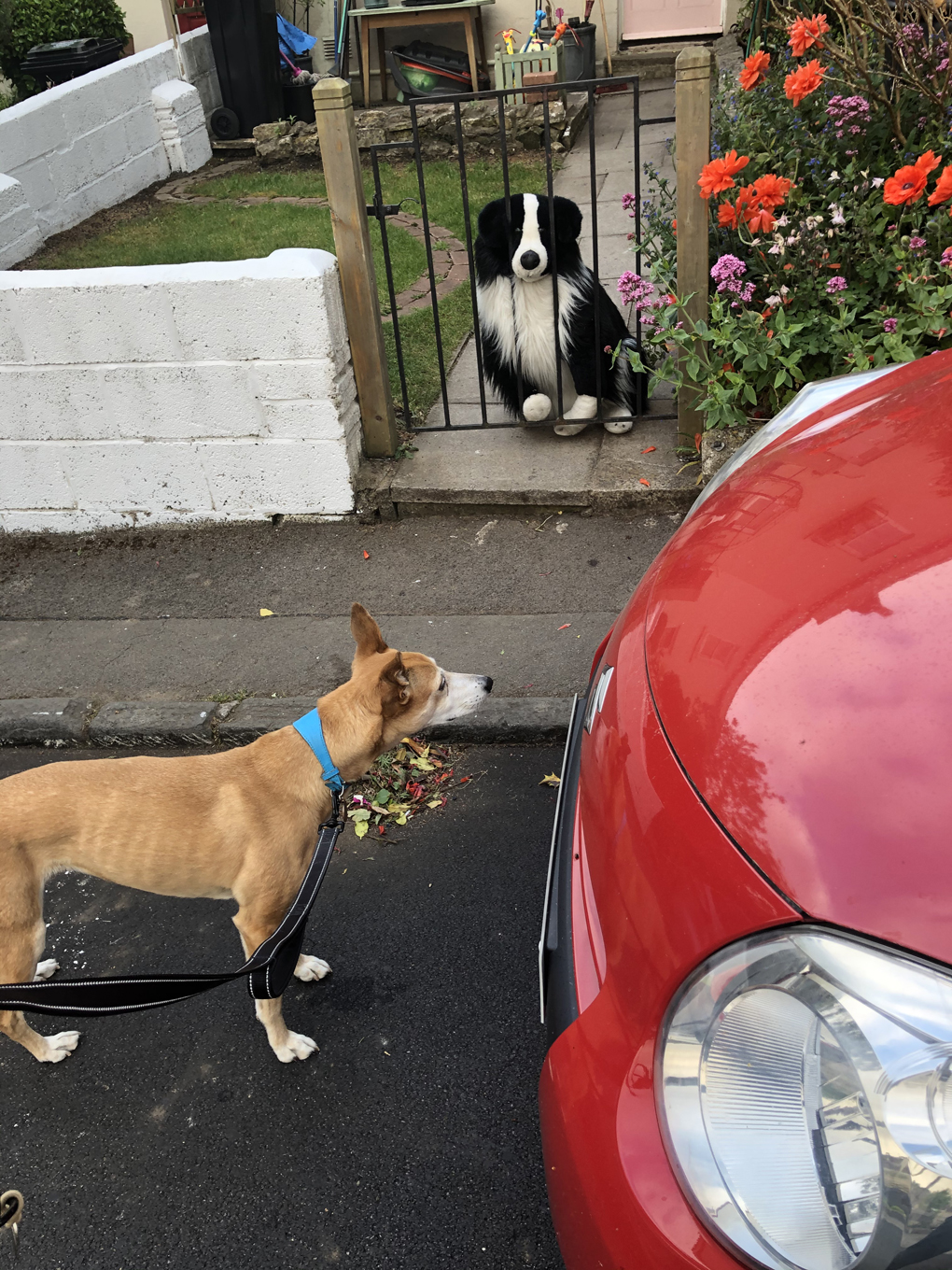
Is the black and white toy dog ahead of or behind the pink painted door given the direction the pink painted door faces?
ahead

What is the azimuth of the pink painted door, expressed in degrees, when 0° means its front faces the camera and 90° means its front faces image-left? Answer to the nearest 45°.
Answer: approximately 0°

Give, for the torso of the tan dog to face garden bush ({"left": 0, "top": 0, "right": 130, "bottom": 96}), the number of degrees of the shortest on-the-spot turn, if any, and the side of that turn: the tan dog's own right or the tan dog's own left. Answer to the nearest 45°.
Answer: approximately 90° to the tan dog's own left

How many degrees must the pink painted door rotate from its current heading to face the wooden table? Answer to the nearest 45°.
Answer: approximately 90° to its right

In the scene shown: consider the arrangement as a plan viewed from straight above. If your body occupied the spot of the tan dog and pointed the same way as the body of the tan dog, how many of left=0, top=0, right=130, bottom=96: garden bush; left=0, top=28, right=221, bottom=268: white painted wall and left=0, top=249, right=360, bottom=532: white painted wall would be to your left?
3

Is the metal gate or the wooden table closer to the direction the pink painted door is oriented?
the metal gate

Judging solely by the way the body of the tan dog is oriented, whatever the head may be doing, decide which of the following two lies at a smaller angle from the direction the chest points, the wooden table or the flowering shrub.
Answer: the flowering shrub

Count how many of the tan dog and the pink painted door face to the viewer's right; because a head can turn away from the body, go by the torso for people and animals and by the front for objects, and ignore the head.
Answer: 1

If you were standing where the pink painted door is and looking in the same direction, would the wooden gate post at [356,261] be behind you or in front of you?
in front

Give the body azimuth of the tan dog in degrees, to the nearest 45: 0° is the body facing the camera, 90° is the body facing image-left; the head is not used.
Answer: approximately 270°
